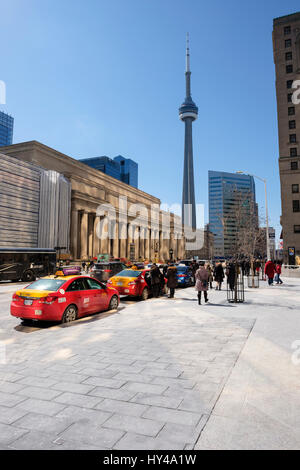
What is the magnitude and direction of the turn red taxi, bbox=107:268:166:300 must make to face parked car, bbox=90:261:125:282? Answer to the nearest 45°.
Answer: approximately 45° to its left

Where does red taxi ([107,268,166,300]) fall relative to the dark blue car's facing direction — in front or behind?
behind

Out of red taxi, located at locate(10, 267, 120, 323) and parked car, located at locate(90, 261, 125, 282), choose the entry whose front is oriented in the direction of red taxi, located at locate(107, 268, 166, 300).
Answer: red taxi, located at locate(10, 267, 120, 323)

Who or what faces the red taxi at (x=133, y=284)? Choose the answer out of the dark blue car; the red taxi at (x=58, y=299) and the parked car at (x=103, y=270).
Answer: the red taxi at (x=58, y=299)

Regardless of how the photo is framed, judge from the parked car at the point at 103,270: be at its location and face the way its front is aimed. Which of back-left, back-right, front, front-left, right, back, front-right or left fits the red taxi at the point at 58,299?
back-right

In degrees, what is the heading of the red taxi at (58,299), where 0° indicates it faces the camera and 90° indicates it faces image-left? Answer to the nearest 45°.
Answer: approximately 225°
